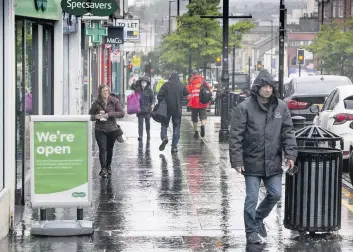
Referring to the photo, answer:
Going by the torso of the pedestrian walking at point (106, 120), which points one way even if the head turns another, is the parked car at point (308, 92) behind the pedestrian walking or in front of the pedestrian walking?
behind

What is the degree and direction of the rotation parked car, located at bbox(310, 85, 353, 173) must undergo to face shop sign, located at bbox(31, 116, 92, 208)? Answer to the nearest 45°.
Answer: approximately 90° to its left

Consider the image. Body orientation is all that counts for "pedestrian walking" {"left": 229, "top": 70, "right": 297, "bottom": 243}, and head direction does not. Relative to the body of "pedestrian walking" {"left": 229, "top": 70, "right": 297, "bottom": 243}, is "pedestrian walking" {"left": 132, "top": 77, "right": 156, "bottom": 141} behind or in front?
behind

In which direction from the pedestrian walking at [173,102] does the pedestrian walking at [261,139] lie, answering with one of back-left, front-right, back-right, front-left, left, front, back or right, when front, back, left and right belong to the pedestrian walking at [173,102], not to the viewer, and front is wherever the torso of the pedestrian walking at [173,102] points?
back

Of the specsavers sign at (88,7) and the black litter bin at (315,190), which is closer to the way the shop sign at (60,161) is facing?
the black litter bin

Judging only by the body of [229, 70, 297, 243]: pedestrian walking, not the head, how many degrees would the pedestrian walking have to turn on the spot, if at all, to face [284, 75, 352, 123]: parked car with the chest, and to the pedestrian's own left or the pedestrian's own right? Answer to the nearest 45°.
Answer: approximately 180°

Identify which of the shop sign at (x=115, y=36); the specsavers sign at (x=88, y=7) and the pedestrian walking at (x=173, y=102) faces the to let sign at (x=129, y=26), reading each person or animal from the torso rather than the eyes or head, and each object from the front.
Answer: the pedestrian walking

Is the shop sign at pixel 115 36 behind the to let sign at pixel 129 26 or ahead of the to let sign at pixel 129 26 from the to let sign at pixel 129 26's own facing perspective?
ahead

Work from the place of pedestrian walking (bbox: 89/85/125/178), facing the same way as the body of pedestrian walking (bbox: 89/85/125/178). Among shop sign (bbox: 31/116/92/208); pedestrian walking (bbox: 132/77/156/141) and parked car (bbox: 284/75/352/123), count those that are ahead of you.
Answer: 1

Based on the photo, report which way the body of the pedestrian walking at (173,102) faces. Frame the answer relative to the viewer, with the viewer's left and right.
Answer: facing away from the viewer
